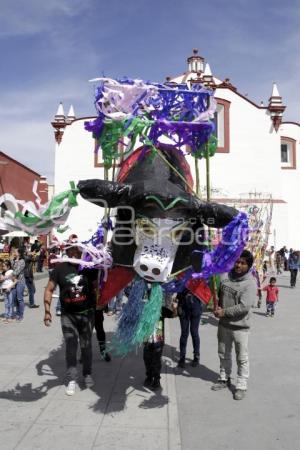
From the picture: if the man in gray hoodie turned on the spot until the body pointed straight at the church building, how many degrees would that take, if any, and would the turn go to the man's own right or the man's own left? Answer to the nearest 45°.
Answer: approximately 135° to the man's own right

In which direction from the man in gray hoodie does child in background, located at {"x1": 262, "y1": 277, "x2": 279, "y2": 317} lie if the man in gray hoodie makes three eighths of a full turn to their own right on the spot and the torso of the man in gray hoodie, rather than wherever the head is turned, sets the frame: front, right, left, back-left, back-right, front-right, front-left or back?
front

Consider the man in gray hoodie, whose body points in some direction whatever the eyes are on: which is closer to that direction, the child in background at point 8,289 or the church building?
the child in background

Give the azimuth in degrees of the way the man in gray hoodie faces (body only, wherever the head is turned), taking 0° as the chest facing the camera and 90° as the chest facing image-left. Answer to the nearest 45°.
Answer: approximately 45°

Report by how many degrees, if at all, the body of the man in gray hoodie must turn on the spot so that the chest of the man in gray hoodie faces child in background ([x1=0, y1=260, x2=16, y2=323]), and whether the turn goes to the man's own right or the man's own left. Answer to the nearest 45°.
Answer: approximately 90° to the man's own right
